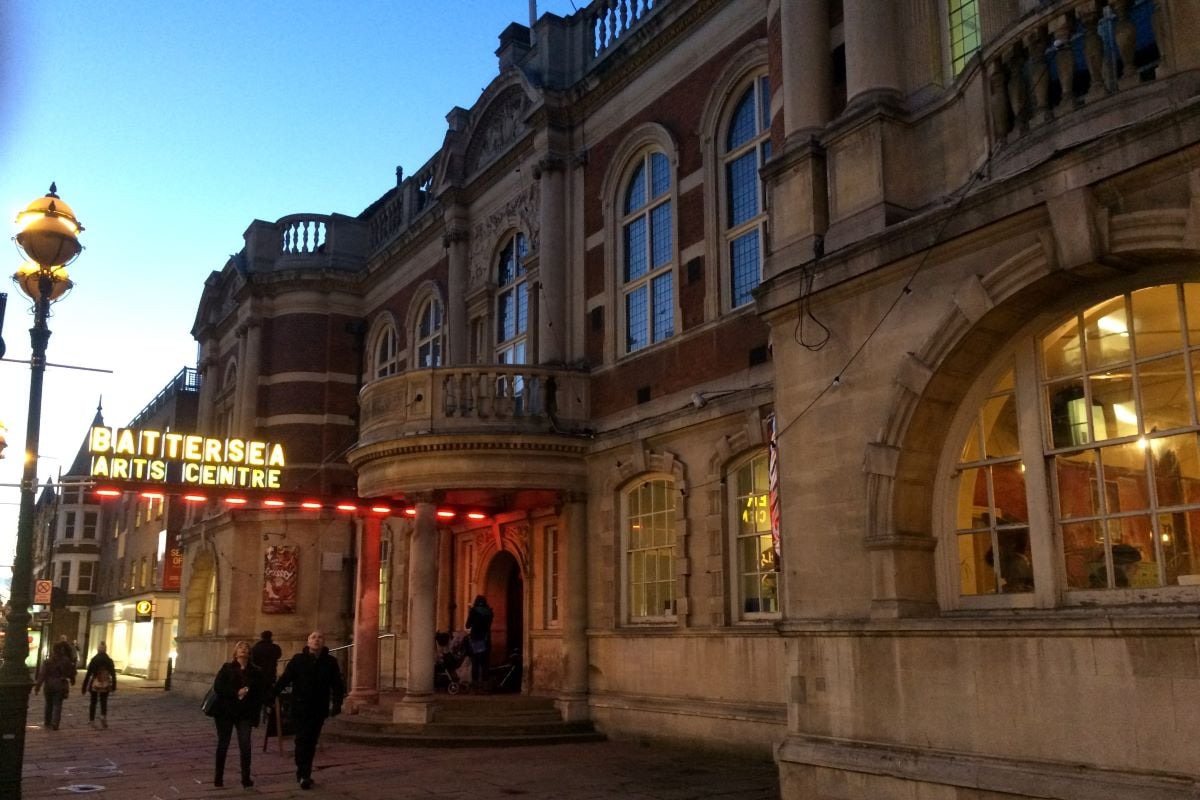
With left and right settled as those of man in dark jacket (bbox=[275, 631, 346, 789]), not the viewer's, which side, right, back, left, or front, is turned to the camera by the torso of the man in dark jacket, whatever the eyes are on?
front

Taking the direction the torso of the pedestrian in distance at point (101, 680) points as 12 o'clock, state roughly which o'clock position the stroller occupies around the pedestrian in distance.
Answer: The stroller is roughly at 5 o'clock from the pedestrian in distance.

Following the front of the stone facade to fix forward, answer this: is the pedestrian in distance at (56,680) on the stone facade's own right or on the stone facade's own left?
on the stone facade's own right

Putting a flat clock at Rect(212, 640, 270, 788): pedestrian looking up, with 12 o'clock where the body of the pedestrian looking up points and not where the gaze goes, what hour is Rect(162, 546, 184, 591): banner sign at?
The banner sign is roughly at 6 o'clock from the pedestrian looking up.

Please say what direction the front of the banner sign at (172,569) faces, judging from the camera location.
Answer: facing the viewer

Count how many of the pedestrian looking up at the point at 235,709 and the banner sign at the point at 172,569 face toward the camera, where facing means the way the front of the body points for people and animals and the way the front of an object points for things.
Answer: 2

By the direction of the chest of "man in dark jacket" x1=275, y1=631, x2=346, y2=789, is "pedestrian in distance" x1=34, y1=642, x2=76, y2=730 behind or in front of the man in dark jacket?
behind

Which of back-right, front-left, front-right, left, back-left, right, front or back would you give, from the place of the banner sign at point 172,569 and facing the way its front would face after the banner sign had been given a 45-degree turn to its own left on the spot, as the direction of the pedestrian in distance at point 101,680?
front-right

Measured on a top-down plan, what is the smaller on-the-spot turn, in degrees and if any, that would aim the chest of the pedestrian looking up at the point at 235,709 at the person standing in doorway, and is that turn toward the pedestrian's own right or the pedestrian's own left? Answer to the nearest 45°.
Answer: approximately 135° to the pedestrian's own left

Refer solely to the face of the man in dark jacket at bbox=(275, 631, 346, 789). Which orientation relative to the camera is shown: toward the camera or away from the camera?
toward the camera
